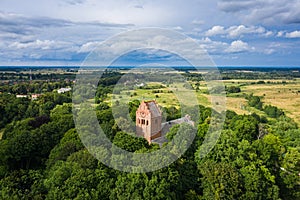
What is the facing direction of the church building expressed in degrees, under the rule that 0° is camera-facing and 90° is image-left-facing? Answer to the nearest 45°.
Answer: approximately 45°
